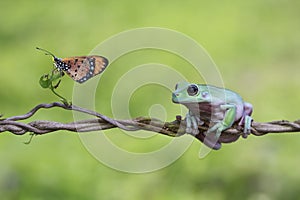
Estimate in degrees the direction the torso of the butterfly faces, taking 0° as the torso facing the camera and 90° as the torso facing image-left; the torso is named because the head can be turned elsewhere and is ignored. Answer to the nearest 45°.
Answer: approximately 90°

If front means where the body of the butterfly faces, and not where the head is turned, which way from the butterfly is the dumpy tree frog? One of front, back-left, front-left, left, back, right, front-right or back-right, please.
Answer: back
